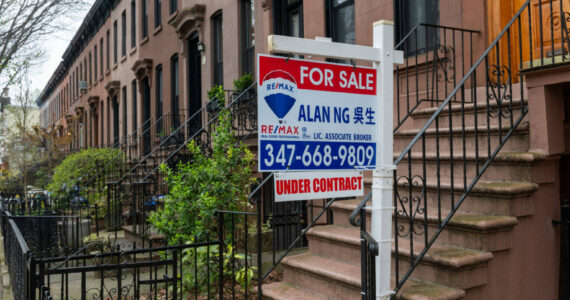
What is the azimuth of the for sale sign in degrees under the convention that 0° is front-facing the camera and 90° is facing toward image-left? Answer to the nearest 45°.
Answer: approximately 315°

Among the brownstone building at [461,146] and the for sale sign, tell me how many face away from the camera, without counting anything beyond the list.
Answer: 0

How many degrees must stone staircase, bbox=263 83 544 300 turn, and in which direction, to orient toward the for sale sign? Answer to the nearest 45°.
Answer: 0° — it already faces it

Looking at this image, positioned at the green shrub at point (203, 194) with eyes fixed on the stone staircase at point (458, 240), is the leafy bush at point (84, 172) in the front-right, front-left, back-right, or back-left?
back-left

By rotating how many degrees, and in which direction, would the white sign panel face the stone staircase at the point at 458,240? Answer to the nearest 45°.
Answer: approximately 90° to its left

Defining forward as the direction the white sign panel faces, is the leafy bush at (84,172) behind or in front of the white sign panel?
behind

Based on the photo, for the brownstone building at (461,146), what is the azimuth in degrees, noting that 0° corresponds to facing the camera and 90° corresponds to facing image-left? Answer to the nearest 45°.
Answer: approximately 45°

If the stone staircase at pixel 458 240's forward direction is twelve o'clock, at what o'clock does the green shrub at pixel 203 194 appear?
The green shrub is roughly at 2 o'clock from the stone staircase.

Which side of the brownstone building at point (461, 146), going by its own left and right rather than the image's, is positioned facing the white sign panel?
front

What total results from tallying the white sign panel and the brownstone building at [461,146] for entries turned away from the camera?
0

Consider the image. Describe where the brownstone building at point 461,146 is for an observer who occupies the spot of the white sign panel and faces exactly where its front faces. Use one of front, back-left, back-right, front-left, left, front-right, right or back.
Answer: left

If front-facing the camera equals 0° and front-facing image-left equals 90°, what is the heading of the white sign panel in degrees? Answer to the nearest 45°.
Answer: approximately 315°

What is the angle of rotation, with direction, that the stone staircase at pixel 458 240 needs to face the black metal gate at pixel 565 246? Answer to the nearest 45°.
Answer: approximately 135° to its left
